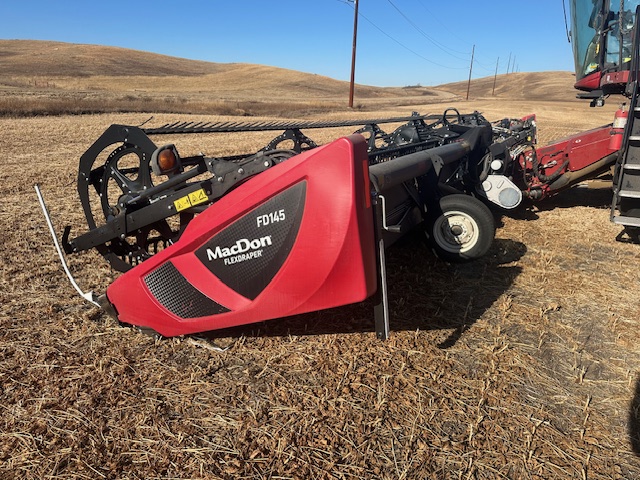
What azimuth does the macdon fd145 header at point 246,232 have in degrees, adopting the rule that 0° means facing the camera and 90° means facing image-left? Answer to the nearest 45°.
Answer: approximately 135°
